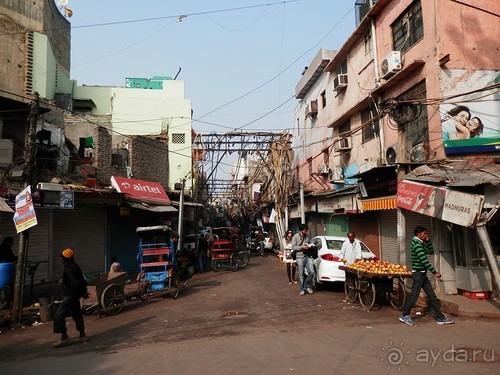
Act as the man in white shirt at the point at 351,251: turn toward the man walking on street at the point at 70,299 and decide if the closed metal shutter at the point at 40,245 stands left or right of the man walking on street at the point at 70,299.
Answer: right

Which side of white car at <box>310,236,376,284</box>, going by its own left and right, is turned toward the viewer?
back

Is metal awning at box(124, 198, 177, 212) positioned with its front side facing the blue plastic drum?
no

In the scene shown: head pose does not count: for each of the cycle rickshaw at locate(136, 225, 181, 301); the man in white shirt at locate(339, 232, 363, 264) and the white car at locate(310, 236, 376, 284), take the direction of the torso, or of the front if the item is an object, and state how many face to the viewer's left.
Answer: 0

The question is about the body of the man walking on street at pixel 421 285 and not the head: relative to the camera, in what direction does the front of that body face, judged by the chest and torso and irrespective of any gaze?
to the viewer's right

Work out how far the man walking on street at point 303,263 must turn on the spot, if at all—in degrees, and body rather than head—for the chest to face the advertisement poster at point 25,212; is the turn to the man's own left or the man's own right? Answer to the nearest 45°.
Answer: approximately 90° to the man's own right

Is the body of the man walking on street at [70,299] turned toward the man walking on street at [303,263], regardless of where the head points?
no

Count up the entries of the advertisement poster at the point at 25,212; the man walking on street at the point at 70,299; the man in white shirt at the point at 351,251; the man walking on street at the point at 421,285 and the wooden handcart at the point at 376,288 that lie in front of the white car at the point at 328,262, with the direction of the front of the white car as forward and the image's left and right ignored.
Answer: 0

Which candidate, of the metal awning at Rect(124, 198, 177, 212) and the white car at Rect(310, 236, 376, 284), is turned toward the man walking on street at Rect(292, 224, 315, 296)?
the metal awning

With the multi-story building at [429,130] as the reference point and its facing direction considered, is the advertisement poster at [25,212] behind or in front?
in front

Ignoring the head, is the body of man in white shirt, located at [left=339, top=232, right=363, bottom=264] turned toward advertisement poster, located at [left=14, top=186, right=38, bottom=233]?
no

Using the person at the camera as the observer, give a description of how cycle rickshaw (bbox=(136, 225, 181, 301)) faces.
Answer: facing away from the viewer

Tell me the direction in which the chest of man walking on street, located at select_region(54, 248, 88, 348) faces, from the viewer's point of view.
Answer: to the viewer's left
